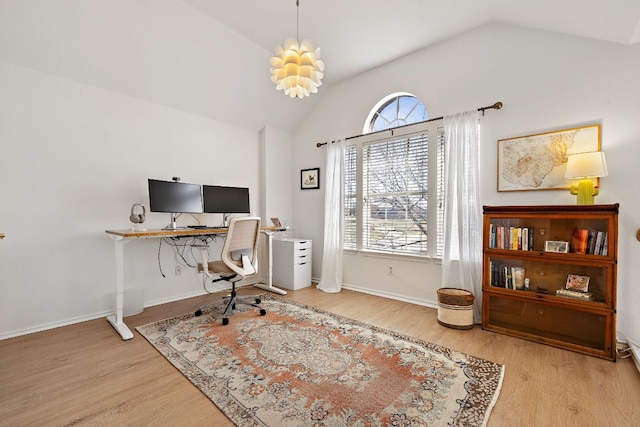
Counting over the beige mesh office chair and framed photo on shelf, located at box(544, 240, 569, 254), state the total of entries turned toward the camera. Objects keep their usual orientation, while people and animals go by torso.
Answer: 1

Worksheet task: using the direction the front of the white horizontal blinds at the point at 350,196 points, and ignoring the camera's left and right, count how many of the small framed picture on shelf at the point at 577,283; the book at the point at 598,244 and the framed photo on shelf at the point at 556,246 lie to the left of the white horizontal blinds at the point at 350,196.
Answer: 3

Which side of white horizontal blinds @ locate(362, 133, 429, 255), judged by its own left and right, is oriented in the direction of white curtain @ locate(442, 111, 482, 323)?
left

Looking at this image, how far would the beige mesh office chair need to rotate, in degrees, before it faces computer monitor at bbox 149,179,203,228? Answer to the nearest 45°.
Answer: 0° — it already faces it

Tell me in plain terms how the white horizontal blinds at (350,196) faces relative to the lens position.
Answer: facing the viewer and to the left of the viewer

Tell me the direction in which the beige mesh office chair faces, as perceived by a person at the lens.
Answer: facing away from the viewer and to the left of the viewer

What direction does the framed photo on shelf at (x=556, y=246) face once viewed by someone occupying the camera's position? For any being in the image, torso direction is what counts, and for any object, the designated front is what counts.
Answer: facing the viewer

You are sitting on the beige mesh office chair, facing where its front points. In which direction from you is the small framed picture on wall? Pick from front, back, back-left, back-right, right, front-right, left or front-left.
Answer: right

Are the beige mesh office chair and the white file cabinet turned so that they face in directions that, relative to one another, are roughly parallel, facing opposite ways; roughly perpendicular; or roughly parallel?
roughly parallel, facing opposite ways

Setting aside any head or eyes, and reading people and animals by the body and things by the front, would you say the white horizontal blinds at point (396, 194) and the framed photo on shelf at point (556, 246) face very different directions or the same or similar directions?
same or similar directions

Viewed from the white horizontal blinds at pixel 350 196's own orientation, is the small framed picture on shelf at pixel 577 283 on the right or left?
on its left
